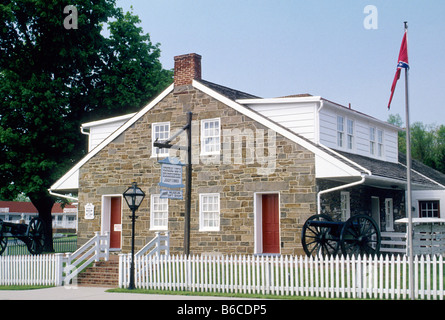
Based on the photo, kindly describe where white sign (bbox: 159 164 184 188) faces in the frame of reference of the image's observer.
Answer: facing the viewer

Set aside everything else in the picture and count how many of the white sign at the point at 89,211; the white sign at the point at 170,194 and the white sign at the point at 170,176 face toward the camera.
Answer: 3

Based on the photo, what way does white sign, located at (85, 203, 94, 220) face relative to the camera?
toward the camera

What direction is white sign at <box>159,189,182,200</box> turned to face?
toward the camera

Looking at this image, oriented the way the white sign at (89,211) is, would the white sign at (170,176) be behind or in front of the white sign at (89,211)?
in front

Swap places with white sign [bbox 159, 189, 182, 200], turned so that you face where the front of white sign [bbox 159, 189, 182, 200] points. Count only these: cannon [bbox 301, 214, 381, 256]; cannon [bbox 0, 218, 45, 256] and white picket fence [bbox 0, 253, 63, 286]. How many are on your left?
1

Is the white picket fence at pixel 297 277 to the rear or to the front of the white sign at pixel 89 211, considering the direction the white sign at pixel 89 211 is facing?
to the front

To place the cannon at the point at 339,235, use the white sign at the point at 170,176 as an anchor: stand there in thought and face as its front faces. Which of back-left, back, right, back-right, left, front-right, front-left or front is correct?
left
